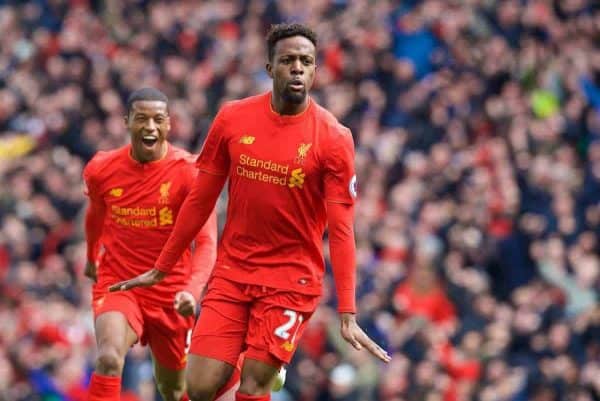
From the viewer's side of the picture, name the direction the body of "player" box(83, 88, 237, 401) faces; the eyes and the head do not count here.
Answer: toward the camera
